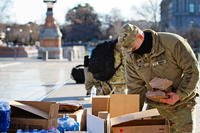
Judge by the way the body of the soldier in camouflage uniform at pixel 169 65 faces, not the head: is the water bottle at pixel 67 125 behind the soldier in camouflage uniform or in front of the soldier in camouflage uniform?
in front

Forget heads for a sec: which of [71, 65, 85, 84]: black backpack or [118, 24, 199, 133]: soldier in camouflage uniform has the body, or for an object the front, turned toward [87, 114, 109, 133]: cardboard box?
the soldier in camouflage uniform

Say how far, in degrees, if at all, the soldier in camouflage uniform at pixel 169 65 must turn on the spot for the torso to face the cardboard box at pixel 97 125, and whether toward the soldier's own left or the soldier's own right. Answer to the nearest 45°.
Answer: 0° — they already face it

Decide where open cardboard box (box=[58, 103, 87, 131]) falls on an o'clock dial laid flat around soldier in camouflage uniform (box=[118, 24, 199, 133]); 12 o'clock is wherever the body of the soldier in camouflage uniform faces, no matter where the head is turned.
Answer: The open cardboard box is roughly at 2 o'clock from the soldier in camouflage uniform.

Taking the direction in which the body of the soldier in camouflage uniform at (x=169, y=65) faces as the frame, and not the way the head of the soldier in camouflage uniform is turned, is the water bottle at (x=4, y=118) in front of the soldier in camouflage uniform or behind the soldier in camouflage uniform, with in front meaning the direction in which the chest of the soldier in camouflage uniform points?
in front
